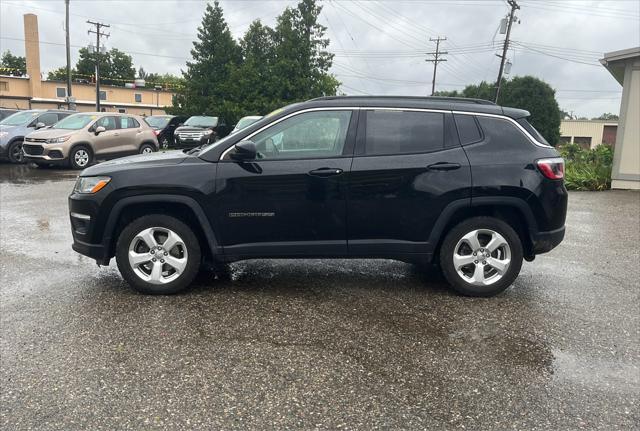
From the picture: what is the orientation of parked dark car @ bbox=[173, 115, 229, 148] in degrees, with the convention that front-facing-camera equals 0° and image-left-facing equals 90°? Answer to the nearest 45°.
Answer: approximately 45°

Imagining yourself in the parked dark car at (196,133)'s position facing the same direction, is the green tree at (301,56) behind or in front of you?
behind

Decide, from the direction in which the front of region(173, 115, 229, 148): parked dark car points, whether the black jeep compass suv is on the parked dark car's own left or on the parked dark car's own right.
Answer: on the parked dark car's own left

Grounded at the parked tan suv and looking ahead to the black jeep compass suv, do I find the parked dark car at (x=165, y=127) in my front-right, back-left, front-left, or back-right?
back-left

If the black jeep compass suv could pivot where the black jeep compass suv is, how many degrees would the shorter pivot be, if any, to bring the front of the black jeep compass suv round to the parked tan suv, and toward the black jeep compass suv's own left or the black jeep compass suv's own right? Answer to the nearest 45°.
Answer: approximately 45° to the black jeep compass suv's own right

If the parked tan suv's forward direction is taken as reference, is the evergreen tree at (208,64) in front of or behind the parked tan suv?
behind

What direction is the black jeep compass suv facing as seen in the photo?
to the viewer's left

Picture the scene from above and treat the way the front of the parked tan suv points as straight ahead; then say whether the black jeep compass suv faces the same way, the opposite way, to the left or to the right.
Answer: to the right

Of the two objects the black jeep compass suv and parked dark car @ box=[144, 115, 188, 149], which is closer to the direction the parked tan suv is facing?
the black jeep compass suv

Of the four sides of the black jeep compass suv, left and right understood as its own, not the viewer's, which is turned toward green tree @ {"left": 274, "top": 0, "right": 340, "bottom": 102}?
right

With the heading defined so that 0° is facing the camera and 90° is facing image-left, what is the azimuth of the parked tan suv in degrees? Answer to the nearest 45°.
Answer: approximately 45°

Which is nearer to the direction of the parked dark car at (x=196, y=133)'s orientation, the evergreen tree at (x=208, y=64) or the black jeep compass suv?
the black jeep compass suv
